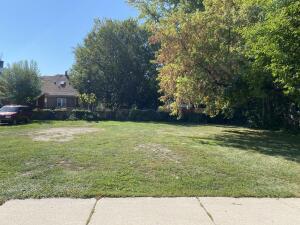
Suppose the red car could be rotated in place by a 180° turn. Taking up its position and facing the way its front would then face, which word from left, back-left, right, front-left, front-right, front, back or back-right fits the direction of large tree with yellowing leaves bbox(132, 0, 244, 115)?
right

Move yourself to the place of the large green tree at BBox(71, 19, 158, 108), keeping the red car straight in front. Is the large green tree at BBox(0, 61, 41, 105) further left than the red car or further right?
right

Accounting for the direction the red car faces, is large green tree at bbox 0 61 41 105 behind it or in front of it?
behind
